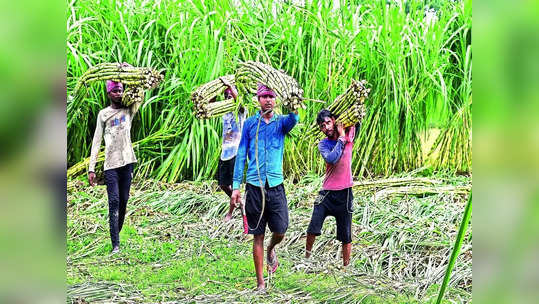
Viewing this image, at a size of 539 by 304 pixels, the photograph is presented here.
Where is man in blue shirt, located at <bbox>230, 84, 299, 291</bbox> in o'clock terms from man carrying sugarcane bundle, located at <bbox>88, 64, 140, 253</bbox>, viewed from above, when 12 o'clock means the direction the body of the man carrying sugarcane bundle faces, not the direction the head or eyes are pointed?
The man in blue shirt is roughly at 10 o'clock from the man carrying sugarcane bundle.

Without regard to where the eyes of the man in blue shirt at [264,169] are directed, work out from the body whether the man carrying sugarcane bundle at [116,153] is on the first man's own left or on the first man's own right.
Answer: on the first man's own right

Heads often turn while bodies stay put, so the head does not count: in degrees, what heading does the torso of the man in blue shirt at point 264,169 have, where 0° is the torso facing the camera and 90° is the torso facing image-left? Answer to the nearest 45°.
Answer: approximately 0°

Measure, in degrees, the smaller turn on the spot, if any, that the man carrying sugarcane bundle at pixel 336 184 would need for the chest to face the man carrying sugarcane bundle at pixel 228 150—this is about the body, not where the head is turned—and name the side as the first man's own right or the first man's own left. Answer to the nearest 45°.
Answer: approximately 90° to the first man's own right

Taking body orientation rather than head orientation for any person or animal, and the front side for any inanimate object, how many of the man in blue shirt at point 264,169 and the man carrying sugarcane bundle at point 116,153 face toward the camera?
2
